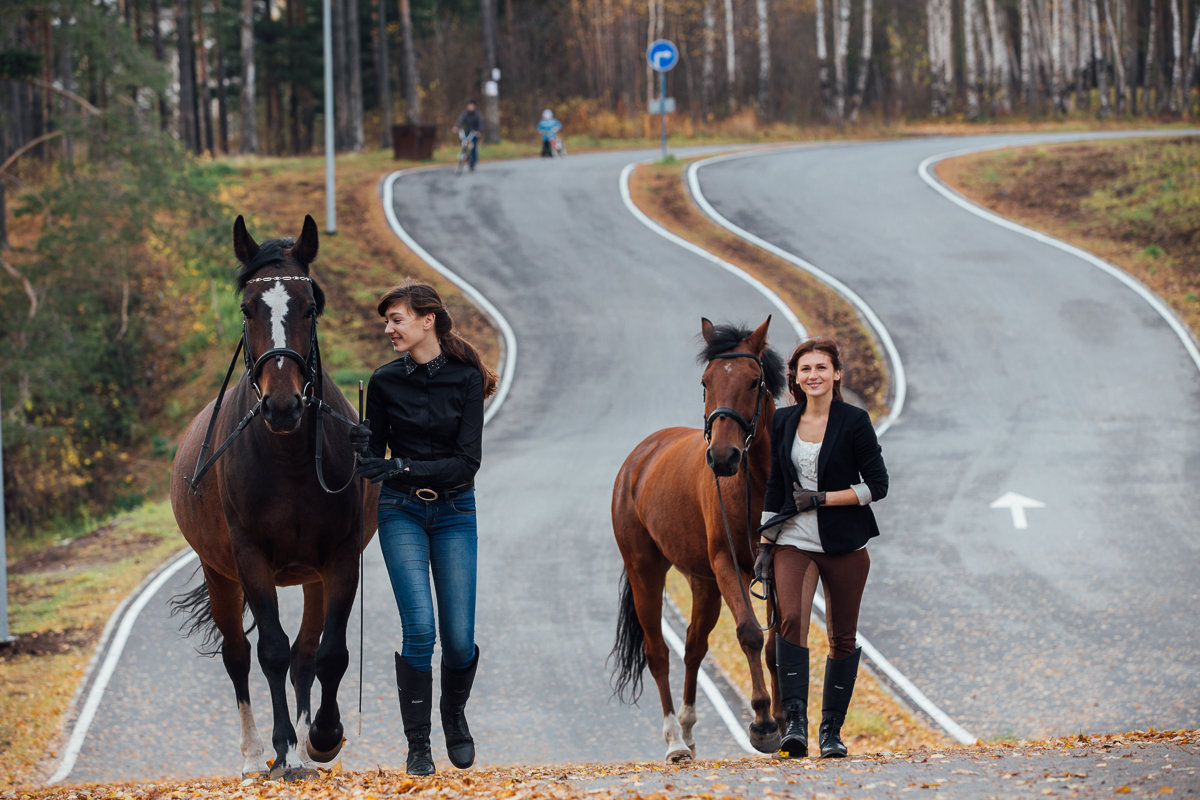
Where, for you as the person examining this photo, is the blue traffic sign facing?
facing the viewer

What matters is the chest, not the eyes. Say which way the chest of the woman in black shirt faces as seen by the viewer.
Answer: toward the camera

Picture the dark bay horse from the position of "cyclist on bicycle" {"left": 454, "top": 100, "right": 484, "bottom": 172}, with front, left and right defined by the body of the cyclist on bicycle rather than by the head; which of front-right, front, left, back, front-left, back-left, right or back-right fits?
front

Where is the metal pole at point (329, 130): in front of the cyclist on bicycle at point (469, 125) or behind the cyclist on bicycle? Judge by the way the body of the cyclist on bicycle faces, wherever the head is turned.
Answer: in front

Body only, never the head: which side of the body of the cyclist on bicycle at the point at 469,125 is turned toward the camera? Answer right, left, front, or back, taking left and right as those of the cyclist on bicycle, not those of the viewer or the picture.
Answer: front

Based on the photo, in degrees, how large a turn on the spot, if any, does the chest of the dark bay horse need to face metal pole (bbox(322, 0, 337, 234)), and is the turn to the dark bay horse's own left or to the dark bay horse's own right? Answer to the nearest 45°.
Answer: approximately 180°

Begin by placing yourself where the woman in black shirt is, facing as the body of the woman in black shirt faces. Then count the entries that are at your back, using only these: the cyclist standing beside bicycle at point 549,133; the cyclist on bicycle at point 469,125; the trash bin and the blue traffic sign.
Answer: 4

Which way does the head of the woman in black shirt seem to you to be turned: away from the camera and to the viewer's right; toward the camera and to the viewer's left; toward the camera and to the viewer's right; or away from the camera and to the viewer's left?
toward the camera and to the viewer's left
